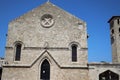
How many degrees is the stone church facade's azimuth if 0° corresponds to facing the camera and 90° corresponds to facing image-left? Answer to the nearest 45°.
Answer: approximately 0°

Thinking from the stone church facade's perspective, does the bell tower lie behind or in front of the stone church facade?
behind
